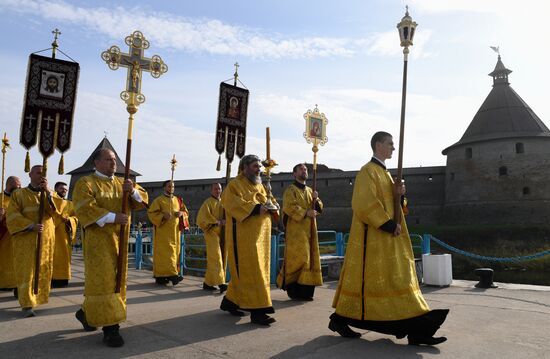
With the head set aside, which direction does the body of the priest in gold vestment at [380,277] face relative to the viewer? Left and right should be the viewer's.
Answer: facing to the right of the viewer

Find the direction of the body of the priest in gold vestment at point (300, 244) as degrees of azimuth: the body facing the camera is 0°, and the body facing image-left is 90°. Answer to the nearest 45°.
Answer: approximately 315°

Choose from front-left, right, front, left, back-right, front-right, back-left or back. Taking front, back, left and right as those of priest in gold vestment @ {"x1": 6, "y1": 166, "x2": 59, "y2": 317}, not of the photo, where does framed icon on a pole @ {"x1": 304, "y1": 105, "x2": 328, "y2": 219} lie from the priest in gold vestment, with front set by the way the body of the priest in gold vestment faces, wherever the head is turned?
front-left

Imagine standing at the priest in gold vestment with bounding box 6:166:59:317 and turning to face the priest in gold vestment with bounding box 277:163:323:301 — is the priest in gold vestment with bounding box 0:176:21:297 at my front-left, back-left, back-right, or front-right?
back-left

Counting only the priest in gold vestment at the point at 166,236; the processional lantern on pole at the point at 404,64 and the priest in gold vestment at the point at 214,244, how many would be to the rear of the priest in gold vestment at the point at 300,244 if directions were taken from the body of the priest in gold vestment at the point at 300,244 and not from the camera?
2

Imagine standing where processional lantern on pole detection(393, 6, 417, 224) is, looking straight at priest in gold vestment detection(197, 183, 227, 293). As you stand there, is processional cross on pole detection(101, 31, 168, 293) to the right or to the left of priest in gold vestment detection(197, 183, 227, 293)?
left
